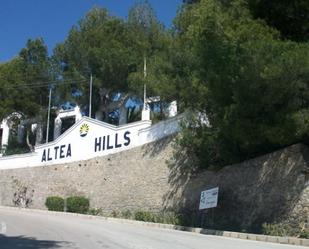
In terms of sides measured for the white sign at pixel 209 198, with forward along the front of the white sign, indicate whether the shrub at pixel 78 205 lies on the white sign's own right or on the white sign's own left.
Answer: on the white sign's own right

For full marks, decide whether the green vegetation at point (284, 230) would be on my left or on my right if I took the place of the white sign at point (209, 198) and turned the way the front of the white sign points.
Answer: on my left

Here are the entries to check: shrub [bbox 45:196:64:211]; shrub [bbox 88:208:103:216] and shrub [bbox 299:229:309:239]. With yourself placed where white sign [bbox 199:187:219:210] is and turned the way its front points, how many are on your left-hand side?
1

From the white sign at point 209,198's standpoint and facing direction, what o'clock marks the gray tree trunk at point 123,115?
The gray tree trunk is roughly at 4 o'clock from the white sign.

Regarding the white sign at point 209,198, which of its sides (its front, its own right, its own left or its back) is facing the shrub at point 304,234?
left

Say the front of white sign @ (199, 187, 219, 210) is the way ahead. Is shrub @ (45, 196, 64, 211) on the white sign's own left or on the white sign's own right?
on the white sign's own right

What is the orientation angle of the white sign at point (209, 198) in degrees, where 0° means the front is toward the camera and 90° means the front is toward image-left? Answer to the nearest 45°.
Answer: approximately 45°

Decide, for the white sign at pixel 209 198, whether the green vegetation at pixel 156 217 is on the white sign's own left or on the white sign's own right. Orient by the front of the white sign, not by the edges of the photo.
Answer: on the white sign's own right

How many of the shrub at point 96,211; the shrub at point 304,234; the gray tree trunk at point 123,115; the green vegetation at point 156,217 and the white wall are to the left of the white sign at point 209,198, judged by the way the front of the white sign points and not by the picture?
1

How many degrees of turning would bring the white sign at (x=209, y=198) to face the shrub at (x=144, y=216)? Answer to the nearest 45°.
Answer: approximately 90° to its right

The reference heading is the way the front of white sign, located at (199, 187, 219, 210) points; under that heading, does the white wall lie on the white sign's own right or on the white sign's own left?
on the white sign's own right

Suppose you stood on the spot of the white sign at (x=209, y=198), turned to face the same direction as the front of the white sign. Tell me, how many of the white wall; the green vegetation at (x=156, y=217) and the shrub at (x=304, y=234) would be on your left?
1

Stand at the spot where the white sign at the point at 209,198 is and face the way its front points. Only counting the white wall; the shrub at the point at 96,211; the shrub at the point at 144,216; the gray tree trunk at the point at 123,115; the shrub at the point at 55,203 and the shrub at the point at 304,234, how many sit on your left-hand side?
1

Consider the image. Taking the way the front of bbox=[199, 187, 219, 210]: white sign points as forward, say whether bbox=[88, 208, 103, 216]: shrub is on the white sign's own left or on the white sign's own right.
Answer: on the white sign's own right
